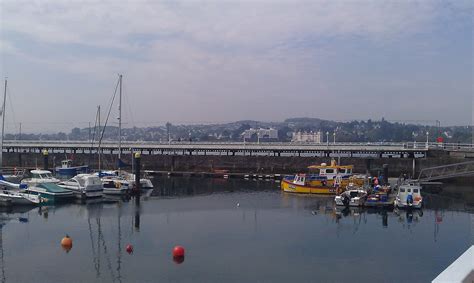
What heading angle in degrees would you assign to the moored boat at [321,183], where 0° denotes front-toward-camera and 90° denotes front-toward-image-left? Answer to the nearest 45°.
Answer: approximately 90°

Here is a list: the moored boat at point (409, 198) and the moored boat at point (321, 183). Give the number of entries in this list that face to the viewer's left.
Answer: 1

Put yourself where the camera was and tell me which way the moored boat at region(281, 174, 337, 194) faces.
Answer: facing to the left of the viewer

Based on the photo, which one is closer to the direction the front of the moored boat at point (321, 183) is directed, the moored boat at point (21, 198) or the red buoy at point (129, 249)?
the moored boat

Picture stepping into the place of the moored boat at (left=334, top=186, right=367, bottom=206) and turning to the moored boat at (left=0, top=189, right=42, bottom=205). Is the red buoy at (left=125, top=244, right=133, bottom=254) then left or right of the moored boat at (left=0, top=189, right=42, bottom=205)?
left

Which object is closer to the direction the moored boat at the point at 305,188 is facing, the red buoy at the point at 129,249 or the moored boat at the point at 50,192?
the moored boat

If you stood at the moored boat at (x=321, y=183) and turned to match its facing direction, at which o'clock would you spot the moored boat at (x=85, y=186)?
the moored boat at (x=85, y=186) is roughly at 11 o'clock from the moored boat at (x=321, y=183).
